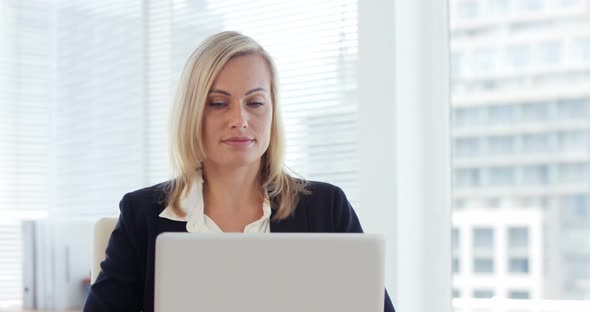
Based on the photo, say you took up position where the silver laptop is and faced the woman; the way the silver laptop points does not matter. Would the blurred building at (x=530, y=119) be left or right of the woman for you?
right

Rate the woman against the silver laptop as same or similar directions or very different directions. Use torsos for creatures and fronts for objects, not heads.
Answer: very different directions

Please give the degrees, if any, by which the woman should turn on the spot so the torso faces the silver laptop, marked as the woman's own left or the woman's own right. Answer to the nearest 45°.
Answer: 0° — they already face it

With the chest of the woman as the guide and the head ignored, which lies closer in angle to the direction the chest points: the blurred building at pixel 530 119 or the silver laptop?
the silver laptop

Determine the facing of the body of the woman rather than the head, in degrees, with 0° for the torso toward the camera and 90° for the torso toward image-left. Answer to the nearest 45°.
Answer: approximately 0°

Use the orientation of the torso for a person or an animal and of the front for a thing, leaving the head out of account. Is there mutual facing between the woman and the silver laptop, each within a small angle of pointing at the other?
yes

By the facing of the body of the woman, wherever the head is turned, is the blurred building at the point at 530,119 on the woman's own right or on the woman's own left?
on the woman's own left

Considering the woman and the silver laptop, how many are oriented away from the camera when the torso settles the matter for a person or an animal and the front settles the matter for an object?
1

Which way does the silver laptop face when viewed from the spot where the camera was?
facing away from the viewer

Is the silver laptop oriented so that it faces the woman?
yes

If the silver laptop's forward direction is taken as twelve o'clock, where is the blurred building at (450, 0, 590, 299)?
The blurred building is roughly at 1 o'clock from the silver laptop.
